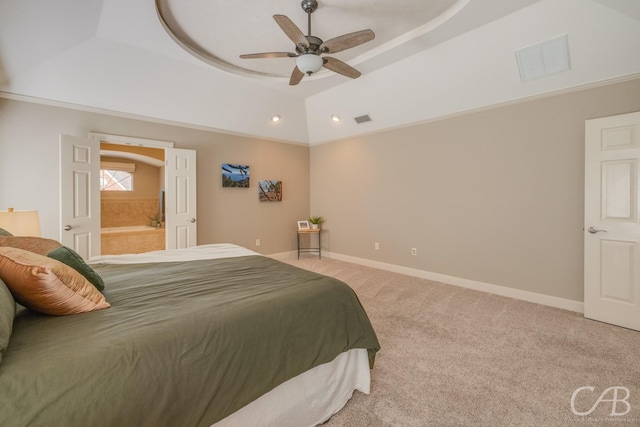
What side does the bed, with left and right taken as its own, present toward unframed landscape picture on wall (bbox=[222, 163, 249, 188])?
left

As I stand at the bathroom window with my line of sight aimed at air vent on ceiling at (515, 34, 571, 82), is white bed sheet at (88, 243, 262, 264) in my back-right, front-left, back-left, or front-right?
front-right

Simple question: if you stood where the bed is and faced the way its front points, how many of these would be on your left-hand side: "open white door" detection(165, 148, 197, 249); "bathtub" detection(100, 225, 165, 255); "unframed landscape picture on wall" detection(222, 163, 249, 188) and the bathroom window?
4

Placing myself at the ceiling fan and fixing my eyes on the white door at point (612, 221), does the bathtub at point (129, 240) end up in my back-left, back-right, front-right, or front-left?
back-left

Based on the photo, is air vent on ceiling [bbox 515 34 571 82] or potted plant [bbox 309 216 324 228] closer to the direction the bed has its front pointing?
the air vent on ceiling

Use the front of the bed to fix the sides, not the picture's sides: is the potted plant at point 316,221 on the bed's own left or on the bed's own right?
on the bed's own left

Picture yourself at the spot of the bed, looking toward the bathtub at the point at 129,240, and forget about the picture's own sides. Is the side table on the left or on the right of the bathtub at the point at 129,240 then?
right

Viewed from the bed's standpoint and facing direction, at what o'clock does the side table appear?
The side table is roughly at 10 o'clock from the bed.

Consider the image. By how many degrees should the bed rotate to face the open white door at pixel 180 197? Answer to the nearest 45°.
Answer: approximately 90° to its left

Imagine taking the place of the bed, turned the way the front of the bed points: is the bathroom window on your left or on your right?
on your left

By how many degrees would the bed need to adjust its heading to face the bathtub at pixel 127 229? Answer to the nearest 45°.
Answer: approximately 90° to its left

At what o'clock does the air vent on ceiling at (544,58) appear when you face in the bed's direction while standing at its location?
The air vent on ceiling is roughly at 12 o'clock from the bed.

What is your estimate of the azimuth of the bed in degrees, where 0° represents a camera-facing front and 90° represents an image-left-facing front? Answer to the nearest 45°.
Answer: approximately 270°

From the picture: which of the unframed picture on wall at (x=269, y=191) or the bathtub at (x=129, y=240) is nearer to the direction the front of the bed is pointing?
the unframed picture on wall
